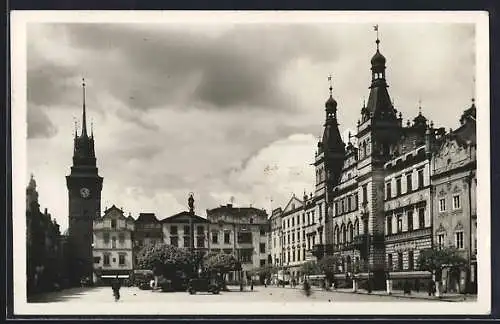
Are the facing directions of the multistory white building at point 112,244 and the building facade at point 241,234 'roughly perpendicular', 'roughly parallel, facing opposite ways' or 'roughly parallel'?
roughly parallel

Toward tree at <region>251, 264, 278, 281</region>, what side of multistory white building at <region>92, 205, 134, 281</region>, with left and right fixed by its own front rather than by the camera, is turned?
left

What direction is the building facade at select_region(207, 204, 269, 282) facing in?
toward the camera

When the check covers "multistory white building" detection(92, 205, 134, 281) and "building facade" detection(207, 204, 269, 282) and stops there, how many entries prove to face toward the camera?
2

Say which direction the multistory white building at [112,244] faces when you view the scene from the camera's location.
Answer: facing the viewer
